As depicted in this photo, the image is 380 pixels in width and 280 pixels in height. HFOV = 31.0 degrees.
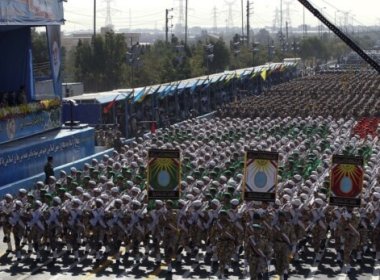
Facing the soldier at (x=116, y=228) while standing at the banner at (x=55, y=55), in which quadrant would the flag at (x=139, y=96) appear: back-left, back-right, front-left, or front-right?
back-left

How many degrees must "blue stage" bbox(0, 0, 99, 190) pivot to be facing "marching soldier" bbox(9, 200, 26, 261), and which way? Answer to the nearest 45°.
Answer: approximately 45° to its right

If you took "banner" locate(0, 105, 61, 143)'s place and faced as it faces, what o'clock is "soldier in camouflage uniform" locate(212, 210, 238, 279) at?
The soldier in camouflage uniform is roughly at 1 o'clock from the banner.

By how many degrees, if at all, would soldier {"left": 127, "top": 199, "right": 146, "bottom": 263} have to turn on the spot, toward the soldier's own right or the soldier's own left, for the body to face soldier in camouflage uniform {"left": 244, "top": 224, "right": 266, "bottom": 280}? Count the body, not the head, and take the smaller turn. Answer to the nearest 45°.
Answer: approximately 45° to the soldier's own left

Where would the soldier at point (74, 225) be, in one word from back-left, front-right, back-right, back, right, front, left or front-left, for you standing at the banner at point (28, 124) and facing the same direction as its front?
front-right

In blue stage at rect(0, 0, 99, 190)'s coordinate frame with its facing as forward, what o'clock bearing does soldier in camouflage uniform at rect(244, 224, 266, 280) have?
The soldier in camouflage uniform is roughly at 1 o'clock from the blue stage.

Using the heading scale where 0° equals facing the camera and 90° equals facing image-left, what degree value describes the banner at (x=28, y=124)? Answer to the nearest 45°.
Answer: approximately 315°

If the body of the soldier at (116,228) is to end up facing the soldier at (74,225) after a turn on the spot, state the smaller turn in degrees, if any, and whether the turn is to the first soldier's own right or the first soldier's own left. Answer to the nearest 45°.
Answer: approximately 45° to the first soldier's own right

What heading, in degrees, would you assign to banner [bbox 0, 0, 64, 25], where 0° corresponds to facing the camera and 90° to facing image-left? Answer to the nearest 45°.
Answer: approximately 0°

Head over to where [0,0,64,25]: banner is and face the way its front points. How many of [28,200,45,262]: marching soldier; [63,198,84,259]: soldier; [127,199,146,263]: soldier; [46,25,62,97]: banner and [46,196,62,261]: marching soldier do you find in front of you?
4

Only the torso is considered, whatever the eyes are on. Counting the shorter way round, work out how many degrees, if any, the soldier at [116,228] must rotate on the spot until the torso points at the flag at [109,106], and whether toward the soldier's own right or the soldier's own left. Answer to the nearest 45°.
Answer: approximately 135° to the soldier's own right

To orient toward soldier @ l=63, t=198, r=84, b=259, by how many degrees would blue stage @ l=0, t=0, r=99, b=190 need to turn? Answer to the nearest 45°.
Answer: approximately 45° to its right

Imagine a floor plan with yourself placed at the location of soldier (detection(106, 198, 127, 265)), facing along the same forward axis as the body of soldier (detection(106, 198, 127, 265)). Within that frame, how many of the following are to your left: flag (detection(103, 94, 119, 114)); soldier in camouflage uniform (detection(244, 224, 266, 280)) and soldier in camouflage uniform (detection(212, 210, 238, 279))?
2
